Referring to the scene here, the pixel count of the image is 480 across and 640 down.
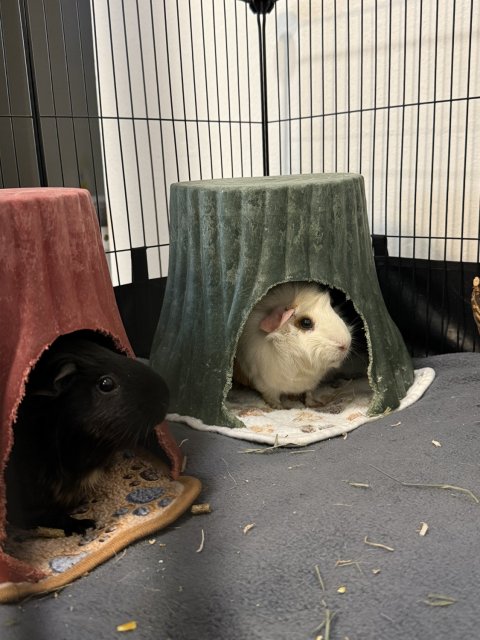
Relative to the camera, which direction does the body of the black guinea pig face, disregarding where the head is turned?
to the viewer's right

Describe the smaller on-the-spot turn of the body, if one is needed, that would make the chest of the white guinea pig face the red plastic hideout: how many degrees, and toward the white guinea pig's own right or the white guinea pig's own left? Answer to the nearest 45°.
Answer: approximately 90° to the white guinea pig's own right

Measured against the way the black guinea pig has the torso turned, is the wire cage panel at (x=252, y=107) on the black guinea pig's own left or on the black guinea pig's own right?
on the black guinea pig's own left
